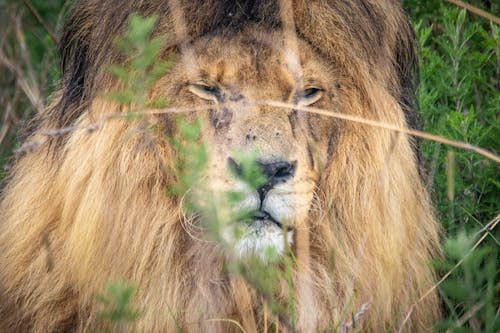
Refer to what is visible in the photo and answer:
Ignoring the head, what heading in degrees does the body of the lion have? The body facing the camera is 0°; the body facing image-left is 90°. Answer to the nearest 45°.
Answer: approximately 0°
